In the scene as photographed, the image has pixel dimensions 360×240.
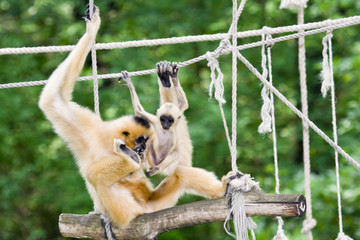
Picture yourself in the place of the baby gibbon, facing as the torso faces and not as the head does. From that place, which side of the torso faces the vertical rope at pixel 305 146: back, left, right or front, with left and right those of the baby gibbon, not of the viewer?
left

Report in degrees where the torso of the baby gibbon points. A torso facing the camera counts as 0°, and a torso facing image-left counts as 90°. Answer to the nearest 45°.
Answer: approximately 45°
